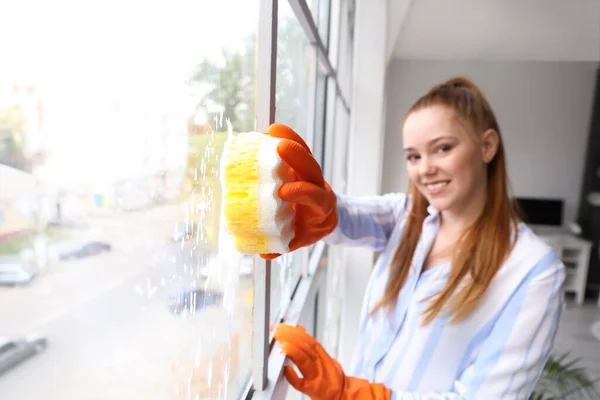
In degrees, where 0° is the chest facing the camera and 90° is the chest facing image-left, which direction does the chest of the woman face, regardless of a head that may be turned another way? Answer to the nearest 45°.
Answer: approximately 45°

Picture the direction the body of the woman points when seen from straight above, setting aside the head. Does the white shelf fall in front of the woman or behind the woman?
behind

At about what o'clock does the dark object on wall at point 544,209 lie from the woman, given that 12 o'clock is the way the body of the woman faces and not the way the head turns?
The dark object on wall is roughly at 5 o'clock from the woman.

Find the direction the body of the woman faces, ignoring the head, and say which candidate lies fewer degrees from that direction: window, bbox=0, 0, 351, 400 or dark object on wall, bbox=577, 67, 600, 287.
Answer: the window
